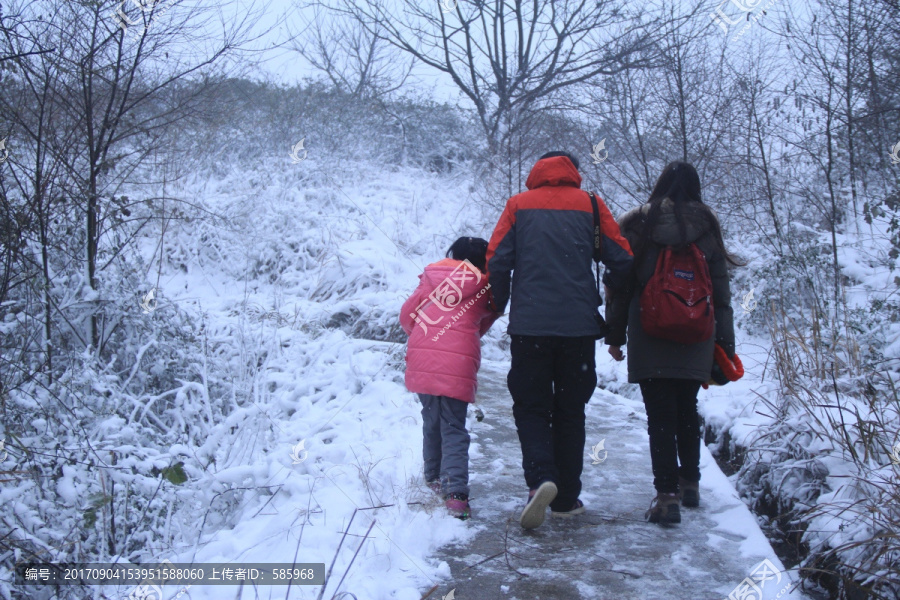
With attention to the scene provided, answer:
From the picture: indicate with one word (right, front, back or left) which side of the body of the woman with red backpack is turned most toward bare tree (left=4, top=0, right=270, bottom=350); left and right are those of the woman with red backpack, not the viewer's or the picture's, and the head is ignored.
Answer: left

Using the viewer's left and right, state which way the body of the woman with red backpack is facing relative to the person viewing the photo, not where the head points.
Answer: facing away from the viewer

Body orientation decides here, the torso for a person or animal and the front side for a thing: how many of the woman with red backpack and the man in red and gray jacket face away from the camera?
2

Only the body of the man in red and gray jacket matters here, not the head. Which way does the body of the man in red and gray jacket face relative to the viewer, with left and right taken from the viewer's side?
facing away from the viewer

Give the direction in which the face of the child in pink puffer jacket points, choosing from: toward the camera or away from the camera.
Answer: away from the camera

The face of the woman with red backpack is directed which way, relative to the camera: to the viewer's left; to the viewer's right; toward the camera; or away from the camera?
away from the camera

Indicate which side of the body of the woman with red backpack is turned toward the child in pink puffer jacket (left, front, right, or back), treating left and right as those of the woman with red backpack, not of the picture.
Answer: left
